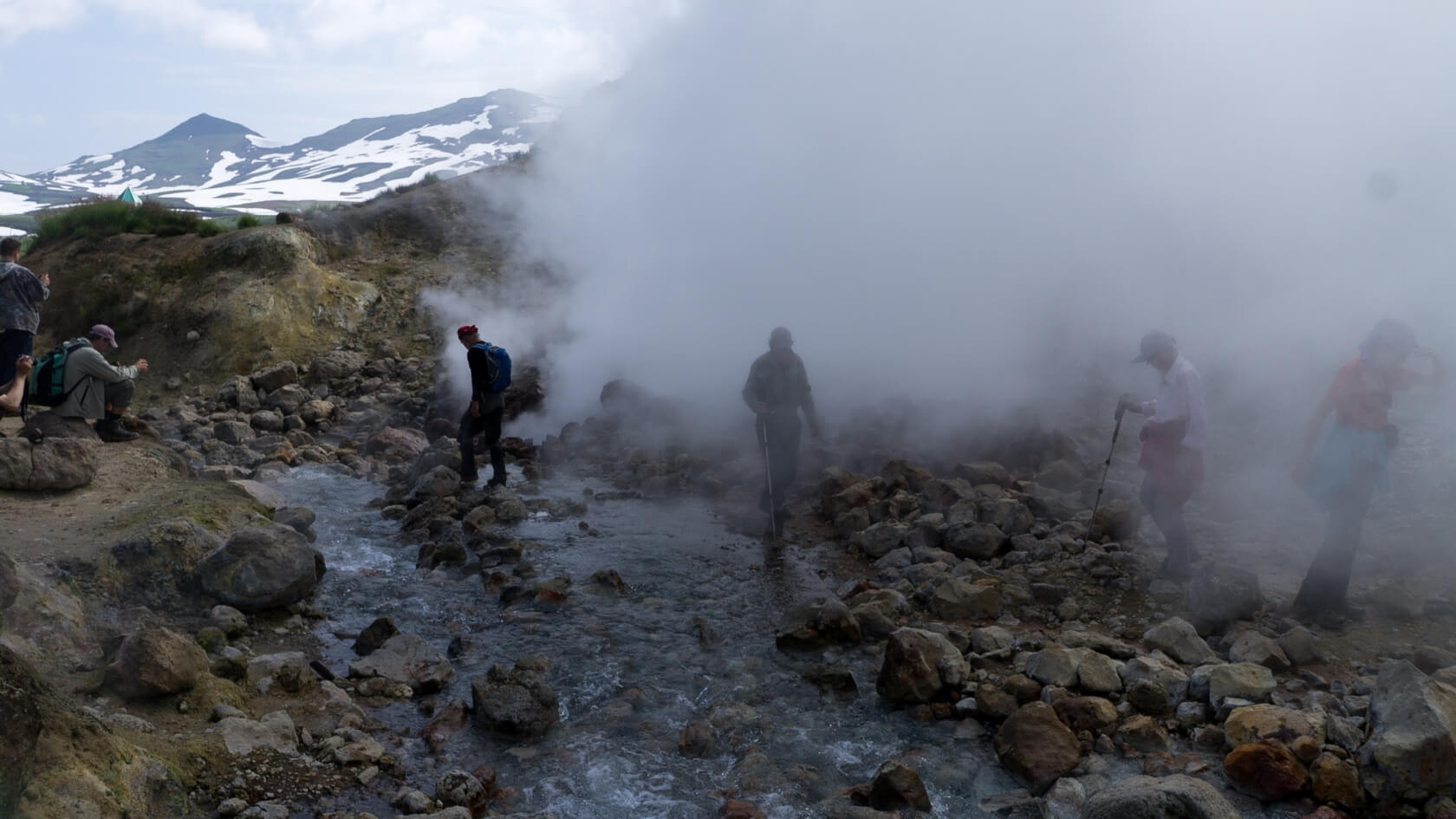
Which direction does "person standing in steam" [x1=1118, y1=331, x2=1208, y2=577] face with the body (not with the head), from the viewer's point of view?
to the viewer's left

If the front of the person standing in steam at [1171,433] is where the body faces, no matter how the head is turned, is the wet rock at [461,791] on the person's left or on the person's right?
on the person's left

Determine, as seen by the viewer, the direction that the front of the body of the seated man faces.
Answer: to the viewer's right

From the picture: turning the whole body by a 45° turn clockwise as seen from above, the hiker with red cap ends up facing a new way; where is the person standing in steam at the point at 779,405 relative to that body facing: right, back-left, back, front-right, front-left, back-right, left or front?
back

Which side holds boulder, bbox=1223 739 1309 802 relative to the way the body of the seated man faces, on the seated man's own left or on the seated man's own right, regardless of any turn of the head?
on the seated man's own right

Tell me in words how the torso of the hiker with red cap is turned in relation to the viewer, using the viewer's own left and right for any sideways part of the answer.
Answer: facing to the left of the viewer

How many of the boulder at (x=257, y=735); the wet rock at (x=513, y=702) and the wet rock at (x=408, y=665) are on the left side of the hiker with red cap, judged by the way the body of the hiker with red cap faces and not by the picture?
3

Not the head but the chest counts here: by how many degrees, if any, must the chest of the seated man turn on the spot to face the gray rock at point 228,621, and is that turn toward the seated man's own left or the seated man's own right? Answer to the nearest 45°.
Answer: approximately 90° to the seated man's own right

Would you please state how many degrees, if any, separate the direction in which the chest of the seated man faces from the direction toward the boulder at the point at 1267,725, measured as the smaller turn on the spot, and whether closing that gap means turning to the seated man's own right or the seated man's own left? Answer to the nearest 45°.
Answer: approximately 45° to the seated man's own right
